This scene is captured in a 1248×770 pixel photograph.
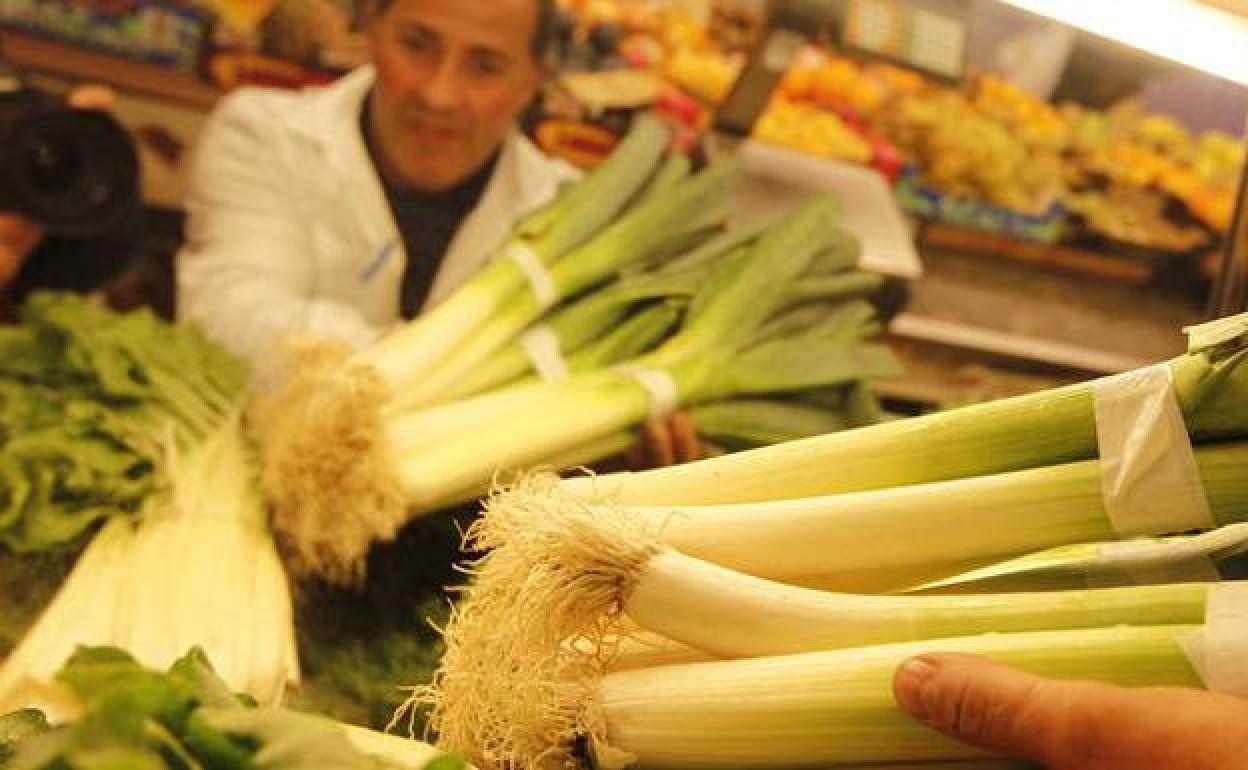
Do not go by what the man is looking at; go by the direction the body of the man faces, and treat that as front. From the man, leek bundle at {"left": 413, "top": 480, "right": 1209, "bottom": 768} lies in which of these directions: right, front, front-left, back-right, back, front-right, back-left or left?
front

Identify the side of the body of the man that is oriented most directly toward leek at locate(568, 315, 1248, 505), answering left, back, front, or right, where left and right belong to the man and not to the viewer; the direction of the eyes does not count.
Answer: front

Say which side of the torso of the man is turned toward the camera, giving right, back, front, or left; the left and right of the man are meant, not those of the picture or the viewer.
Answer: front

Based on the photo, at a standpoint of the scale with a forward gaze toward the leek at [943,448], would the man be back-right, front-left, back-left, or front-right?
front-right

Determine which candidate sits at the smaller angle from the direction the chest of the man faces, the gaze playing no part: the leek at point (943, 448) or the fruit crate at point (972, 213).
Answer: the leek

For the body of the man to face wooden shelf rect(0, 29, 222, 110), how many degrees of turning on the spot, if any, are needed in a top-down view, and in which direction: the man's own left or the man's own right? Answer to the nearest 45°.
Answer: approximately 90° to the man's own right

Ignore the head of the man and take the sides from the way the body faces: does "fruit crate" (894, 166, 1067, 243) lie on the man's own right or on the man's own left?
on the man's own left

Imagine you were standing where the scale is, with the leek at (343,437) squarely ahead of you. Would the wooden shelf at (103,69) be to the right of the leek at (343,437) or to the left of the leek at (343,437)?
right

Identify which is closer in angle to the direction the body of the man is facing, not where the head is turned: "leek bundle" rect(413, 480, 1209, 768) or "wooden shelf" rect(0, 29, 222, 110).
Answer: the leek bundle
